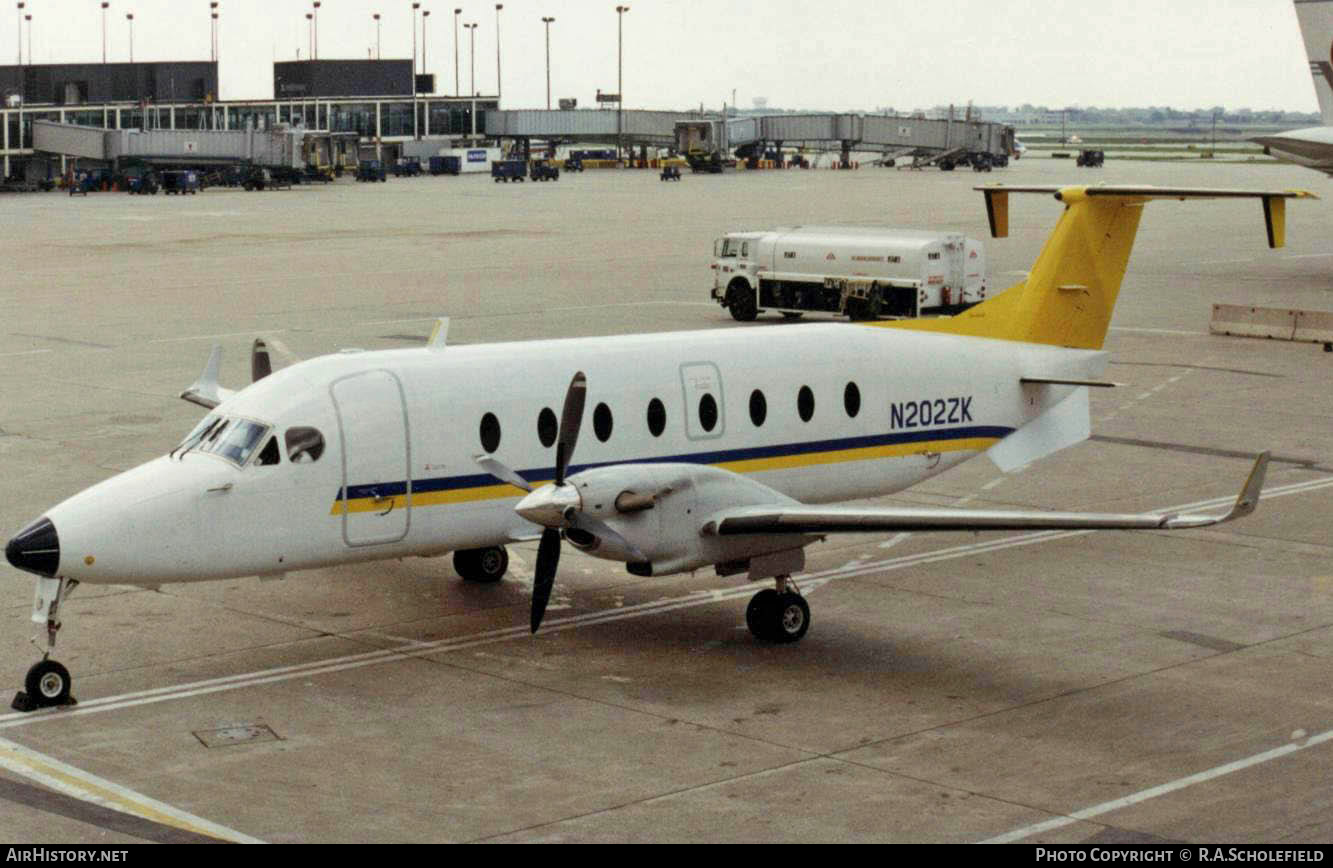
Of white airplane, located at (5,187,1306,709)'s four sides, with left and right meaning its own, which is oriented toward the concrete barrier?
back

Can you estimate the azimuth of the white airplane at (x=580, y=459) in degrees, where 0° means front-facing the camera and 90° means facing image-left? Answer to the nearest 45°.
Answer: approximately 45°
